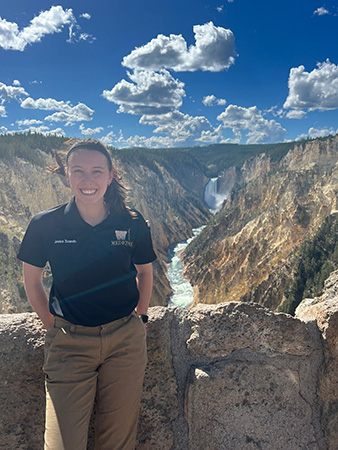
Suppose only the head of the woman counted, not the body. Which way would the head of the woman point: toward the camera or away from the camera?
toward the camera

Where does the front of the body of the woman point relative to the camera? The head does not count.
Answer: toward the camera

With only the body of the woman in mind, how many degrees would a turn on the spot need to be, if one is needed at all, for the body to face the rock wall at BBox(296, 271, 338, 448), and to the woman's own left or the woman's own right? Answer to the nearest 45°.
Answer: approximately 90° to the woman's own left
